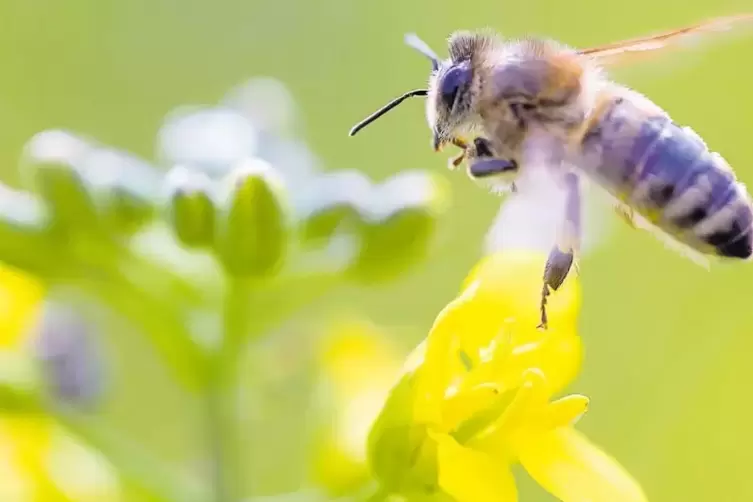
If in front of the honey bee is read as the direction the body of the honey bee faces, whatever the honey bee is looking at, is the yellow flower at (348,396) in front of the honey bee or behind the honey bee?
in front

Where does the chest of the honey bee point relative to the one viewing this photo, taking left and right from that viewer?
facing to the left of the viewer

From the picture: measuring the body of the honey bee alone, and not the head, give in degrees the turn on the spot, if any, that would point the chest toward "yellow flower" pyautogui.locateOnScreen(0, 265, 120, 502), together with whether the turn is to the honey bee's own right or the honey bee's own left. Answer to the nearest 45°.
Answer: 0° — it already faces it

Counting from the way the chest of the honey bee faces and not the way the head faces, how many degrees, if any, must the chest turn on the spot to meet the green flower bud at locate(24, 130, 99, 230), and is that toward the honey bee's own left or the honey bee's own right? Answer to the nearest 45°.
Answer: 0° — it already faces it

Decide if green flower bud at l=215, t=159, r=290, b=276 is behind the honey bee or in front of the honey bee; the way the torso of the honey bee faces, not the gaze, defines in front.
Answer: in front
